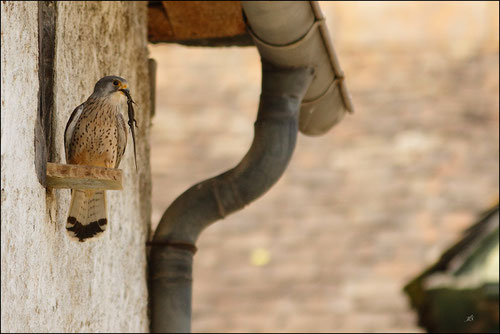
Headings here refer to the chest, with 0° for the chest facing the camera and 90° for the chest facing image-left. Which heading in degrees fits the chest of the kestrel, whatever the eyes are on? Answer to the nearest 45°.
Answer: approximately 315°

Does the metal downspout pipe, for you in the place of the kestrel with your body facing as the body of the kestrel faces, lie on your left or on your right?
on your left
